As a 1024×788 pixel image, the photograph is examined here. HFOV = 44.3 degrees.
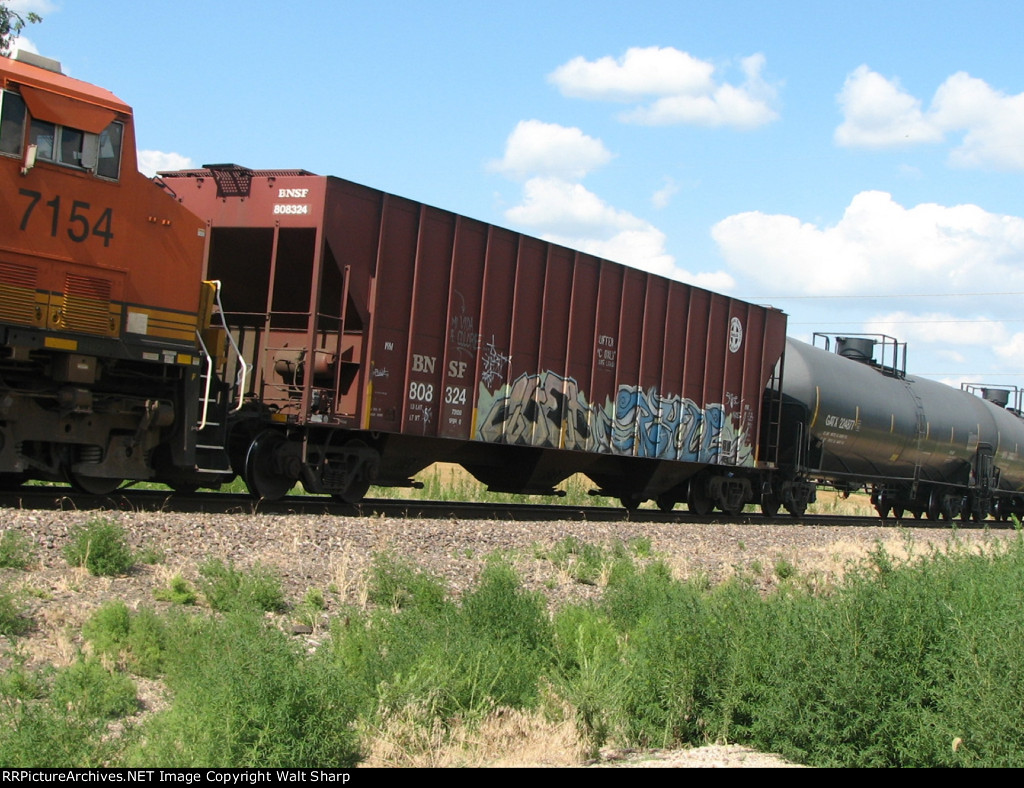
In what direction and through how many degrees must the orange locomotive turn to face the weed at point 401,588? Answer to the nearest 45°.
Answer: approximately 90° to its right

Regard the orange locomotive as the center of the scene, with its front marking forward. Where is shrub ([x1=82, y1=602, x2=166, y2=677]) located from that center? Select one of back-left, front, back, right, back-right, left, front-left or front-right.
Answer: back-right

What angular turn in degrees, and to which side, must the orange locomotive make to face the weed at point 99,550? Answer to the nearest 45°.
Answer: approximately 135° to its right

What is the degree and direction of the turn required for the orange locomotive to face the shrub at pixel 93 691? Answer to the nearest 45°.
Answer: approximately 135° to its right

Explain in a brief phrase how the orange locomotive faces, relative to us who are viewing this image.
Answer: facing away from the viewer and to the right of the viewer
